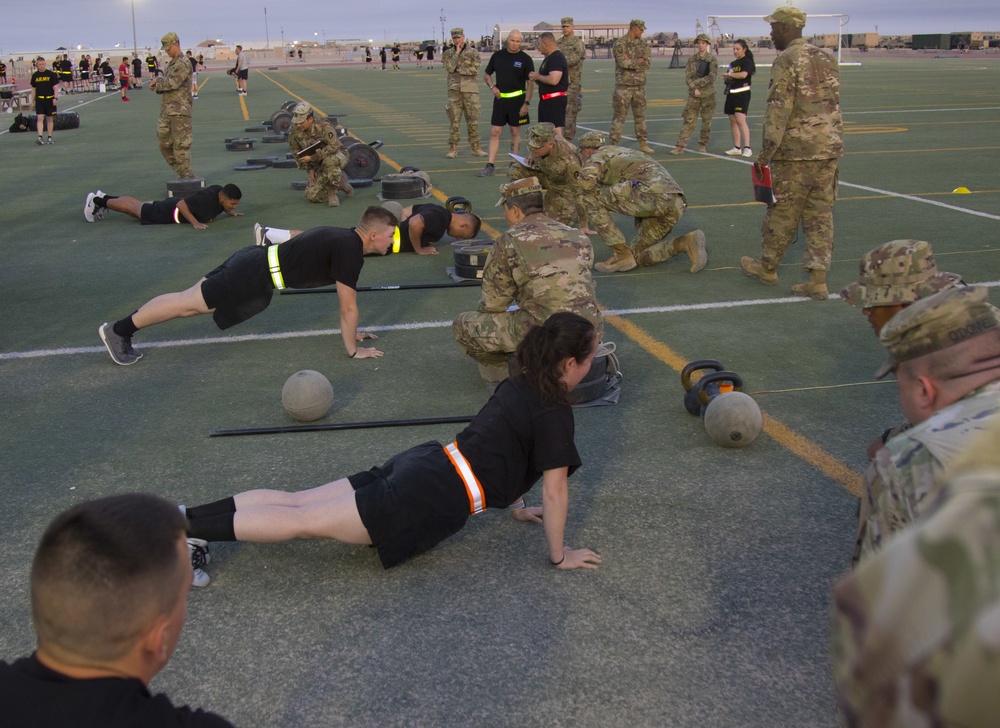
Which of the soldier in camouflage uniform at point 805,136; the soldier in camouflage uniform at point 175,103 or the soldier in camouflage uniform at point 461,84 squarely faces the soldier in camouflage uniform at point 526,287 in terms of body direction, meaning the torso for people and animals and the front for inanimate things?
the soldier in camouflage uniform at point 461,84

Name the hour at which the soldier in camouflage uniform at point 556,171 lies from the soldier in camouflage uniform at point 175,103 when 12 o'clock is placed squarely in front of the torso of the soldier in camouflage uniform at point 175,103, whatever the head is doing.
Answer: the soldier in camouflage uniform at point 556,171 is roughly at 8 o'clock from the soldier in camouflage uniform at point 175,103.

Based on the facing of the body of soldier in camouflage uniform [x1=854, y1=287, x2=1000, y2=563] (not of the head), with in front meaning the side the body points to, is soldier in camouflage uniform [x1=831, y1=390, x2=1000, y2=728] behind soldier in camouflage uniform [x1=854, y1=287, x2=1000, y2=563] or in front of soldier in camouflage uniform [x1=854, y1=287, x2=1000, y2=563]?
behind

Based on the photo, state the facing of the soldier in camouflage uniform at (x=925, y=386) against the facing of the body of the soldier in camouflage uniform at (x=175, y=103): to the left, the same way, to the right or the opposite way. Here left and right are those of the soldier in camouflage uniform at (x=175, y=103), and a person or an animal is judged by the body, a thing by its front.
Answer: to the right

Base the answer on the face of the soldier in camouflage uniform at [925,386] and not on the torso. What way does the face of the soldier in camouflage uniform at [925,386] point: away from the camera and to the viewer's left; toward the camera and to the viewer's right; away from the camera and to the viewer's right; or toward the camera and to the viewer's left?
away from the camera and to the viewer's left

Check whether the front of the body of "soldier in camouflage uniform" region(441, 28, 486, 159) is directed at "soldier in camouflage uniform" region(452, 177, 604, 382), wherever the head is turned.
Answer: yes

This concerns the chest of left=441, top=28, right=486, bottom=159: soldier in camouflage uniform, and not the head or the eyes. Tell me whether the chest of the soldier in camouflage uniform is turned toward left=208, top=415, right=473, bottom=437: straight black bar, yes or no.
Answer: yes

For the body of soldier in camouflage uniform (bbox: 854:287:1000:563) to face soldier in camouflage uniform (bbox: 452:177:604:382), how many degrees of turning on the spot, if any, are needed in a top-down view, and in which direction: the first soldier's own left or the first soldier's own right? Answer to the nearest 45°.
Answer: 0° — they already face them
